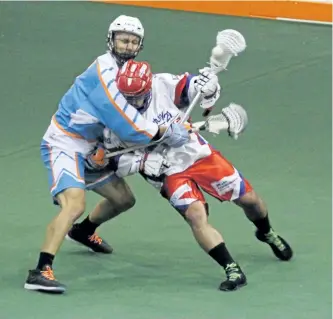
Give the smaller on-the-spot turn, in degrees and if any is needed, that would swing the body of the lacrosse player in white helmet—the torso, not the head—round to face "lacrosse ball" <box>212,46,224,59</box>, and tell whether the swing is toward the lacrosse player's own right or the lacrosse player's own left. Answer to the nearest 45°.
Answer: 0° — they already face it

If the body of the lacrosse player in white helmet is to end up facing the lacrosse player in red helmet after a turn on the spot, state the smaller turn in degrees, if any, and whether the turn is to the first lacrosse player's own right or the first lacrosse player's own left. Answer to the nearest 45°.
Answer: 0° — they already face them

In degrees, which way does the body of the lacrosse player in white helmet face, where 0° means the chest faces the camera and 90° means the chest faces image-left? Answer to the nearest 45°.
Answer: approximately 270°

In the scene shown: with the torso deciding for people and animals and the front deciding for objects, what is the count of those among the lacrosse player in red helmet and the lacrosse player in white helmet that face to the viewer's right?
1
